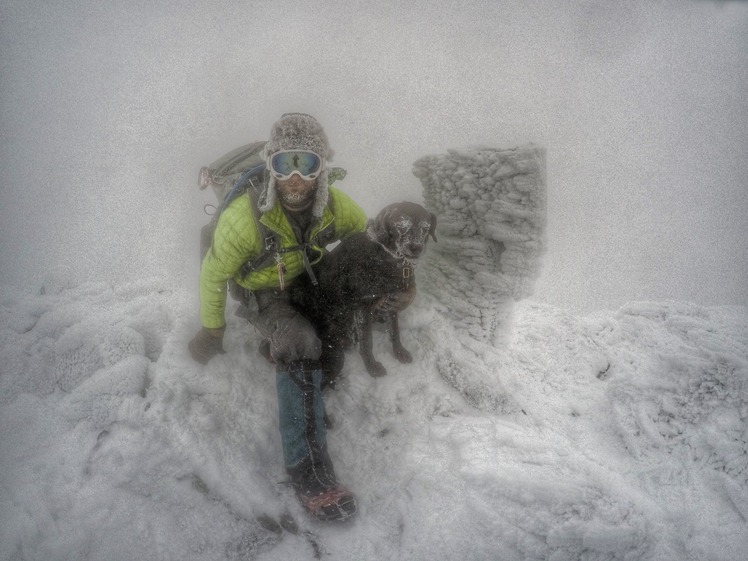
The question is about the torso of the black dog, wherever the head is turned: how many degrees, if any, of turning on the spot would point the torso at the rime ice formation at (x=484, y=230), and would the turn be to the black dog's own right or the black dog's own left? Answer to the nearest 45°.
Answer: approximately 90° to the black dog's own left

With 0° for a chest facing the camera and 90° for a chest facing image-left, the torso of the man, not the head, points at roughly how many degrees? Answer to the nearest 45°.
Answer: approximately 0°
